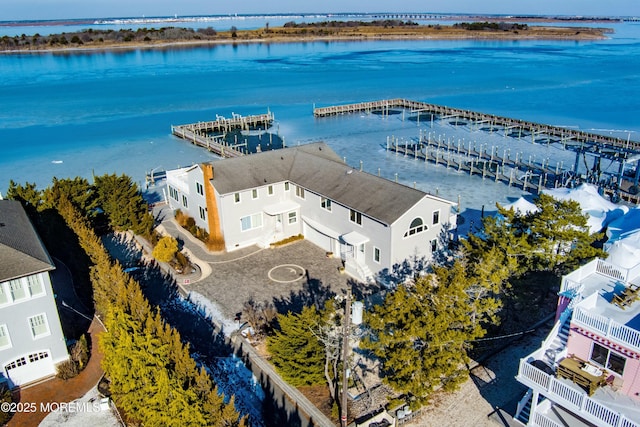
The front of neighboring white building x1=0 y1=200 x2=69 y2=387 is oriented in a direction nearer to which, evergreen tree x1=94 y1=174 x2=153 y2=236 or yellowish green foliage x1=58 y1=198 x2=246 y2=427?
the yellowish green foliage

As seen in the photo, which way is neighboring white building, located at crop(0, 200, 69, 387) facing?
toward the camera

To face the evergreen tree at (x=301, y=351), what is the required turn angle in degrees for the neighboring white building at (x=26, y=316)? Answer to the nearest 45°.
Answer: approximately 45° to its left

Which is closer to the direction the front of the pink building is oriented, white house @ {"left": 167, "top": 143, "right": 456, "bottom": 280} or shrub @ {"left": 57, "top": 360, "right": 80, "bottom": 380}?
the shrub

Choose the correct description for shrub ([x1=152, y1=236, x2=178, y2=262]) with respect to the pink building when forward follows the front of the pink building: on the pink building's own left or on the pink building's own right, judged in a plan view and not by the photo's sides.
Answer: on the pink building's own right

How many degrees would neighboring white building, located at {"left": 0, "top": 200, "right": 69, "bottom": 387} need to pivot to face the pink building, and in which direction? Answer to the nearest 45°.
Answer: approximately 45° to its left

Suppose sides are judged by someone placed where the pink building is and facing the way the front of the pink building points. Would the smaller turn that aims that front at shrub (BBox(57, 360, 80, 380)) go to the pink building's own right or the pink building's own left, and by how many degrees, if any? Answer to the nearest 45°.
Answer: approximately 45° to the pink building's own right

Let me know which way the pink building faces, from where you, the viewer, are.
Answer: facing the viewer and to the left of the viewer

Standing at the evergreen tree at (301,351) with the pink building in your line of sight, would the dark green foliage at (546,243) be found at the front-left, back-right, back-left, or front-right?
front-left

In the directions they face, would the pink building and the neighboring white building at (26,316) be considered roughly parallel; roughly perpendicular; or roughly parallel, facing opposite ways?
roughly perpendicular

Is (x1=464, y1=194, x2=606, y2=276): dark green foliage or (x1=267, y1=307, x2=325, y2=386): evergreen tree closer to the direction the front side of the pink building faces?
the evergreen tree

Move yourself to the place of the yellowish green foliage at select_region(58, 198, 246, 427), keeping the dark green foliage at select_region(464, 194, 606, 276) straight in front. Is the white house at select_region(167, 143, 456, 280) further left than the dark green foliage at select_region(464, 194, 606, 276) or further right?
left

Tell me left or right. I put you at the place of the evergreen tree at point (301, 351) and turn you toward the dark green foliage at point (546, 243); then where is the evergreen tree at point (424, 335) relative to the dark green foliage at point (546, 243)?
right

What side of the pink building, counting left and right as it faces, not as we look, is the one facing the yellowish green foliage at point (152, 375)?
front
